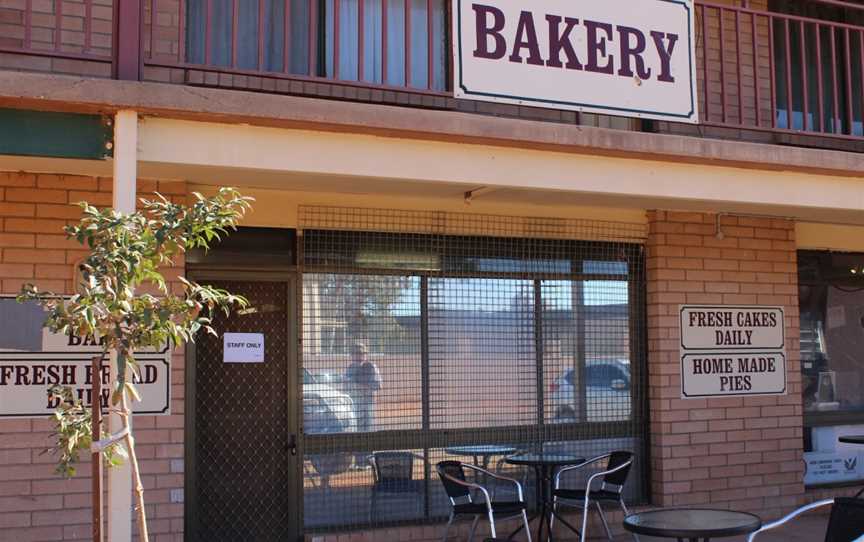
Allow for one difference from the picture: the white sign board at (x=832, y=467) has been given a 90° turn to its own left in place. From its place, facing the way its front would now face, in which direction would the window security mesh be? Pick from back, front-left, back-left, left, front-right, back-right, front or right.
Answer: back-right

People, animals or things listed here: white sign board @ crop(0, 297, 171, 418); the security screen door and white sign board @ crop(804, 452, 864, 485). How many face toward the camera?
3

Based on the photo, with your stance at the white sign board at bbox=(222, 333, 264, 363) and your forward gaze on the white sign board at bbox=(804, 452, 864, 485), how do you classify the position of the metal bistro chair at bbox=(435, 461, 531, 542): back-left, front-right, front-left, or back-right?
front-right

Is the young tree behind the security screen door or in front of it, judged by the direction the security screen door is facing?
in front

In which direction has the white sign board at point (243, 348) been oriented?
toward the camera

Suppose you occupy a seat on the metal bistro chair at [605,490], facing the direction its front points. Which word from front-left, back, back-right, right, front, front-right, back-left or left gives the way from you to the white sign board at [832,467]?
back

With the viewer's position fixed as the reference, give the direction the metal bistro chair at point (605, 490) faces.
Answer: facing the viewer and to the left of the viewer

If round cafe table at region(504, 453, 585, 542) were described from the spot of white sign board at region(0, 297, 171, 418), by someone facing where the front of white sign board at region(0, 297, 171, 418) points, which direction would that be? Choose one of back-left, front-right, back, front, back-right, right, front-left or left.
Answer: left

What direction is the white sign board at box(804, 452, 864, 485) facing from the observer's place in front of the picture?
facing the viewer

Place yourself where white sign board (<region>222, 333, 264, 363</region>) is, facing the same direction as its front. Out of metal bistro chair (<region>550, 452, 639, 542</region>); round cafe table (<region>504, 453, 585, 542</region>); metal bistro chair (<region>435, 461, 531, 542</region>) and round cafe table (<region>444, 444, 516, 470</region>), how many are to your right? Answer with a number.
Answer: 0

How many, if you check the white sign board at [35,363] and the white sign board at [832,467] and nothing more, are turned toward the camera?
2

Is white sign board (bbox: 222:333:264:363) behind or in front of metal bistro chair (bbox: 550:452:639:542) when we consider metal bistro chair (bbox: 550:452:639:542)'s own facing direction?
in front

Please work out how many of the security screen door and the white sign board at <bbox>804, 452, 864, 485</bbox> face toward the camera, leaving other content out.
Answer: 2

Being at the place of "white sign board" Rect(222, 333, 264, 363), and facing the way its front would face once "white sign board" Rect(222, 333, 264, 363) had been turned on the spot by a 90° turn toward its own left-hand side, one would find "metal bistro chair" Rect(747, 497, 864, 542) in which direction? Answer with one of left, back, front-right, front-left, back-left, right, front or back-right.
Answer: front-right

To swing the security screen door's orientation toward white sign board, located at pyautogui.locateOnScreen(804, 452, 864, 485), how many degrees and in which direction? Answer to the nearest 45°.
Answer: approximately 90° to its left
